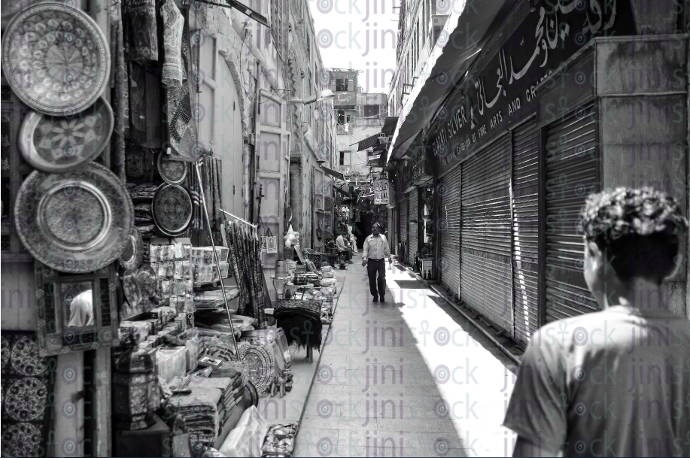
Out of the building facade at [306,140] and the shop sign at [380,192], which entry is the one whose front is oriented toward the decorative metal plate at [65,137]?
the shop sign

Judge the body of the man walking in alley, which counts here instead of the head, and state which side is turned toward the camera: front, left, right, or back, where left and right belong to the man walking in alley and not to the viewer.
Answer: front

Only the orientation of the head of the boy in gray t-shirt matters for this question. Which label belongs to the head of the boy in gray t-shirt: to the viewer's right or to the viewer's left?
to the viewer's left

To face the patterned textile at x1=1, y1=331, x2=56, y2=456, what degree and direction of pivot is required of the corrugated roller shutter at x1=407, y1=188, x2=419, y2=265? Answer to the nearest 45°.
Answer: approximately 90° to its left

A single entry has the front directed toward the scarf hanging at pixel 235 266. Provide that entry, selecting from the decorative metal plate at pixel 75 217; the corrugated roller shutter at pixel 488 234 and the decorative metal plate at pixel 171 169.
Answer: the corrugated roller shutter

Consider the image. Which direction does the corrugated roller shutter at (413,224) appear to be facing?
to the viewer's left

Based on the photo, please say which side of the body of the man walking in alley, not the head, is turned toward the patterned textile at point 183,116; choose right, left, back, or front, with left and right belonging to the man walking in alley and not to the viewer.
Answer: front

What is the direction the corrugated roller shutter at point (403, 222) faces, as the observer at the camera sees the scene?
facing to the left of the viewer

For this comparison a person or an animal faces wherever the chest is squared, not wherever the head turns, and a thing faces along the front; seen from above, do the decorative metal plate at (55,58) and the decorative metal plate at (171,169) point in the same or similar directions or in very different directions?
same or similar directions

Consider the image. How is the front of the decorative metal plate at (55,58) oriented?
toward the camera

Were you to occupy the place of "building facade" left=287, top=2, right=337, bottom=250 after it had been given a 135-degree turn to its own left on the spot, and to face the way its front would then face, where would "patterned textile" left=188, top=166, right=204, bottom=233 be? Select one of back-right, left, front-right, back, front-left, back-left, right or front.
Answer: back-left

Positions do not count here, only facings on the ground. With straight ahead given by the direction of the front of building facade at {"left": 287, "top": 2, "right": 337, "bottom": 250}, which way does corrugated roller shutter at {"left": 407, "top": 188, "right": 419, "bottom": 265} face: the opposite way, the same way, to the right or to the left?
the opposite way

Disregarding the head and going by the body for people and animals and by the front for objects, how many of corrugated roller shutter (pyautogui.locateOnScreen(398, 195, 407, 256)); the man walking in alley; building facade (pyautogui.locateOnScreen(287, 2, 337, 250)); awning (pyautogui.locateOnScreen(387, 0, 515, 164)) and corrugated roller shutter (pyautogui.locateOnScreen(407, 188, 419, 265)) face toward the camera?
1

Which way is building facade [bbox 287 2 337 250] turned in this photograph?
to the viewer's right

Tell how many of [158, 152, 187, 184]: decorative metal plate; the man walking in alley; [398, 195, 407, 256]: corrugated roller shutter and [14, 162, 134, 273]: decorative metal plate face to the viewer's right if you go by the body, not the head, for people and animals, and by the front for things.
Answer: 0
